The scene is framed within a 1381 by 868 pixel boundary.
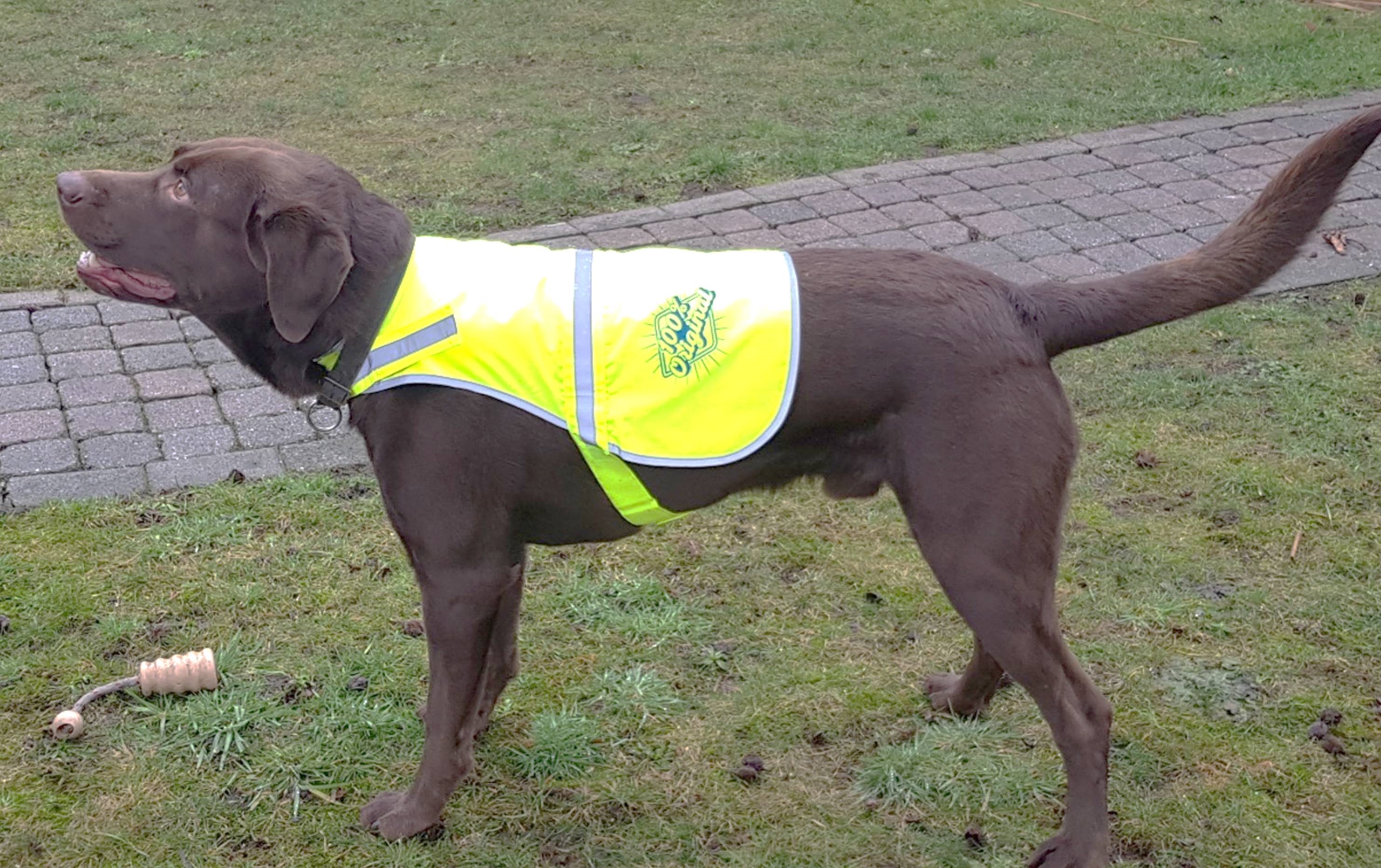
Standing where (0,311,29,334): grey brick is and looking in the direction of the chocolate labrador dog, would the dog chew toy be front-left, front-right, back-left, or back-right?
front-right

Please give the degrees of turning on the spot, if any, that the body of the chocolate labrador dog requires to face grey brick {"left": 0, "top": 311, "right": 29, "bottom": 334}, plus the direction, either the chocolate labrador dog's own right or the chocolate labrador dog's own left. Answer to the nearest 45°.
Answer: approximately 45° to the chocolate labrador dog's own right

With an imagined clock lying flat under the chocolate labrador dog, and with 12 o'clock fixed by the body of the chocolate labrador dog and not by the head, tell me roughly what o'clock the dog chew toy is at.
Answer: The dog chew toy is roughly at 12 o'clock from the chocolate labrador dog.

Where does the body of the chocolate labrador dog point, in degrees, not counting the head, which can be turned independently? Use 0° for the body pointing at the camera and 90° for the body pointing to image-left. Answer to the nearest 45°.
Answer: approximately 90°

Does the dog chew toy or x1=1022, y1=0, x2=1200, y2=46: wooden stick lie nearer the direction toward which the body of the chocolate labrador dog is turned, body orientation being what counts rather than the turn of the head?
the dog chew toy

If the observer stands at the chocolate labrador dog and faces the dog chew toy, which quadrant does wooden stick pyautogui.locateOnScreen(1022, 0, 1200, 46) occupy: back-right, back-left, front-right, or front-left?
back-right

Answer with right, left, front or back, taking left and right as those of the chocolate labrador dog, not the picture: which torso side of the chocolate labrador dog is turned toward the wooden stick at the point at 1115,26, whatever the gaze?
right

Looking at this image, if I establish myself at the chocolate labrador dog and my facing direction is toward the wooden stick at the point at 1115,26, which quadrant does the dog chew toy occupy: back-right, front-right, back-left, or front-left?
back-left
